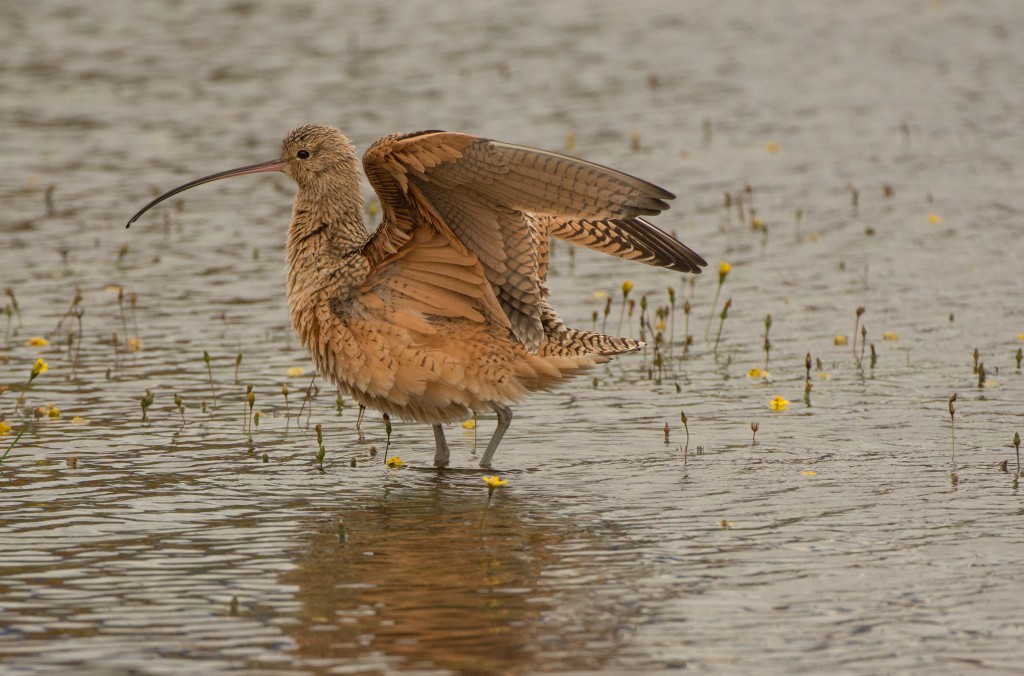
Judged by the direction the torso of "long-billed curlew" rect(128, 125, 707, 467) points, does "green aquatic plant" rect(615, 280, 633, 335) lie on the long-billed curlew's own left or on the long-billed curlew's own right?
on the long-billed curlew's own right

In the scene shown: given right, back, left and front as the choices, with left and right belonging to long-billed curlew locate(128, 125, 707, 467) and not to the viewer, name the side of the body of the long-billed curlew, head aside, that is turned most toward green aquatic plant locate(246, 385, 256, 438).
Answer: front

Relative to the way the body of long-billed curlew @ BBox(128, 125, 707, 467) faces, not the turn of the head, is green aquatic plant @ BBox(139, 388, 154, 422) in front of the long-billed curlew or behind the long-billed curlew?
in front

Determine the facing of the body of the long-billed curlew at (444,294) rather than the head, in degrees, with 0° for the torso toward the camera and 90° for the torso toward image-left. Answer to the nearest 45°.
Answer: approximately 90°

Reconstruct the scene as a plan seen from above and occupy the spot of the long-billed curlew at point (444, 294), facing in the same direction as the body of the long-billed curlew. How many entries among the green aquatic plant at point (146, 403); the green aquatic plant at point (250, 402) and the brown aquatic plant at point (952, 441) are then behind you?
1

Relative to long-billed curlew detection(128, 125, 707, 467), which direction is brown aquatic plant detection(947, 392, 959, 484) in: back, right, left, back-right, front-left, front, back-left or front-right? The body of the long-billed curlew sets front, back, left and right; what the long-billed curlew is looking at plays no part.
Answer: back

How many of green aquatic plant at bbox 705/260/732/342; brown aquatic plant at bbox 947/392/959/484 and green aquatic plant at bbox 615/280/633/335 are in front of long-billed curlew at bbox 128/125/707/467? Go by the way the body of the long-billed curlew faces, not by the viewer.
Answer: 0

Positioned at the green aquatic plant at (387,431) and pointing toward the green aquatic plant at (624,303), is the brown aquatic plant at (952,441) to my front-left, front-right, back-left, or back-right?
front-right

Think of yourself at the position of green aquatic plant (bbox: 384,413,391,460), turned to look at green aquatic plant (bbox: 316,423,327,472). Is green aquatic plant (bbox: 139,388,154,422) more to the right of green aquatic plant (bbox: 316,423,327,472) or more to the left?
right
